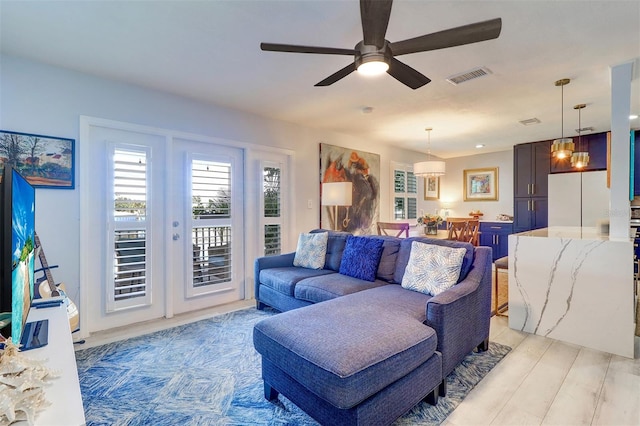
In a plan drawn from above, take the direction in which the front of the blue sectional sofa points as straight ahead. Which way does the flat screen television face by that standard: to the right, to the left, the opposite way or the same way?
the opposite way

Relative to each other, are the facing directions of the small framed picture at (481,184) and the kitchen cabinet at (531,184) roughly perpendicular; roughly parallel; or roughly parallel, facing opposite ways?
roughly parallel

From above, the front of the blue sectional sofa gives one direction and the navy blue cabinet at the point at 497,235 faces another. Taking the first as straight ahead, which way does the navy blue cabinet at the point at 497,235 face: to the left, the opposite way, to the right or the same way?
the same way

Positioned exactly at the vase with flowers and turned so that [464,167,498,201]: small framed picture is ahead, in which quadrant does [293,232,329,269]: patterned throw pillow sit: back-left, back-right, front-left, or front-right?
back-left

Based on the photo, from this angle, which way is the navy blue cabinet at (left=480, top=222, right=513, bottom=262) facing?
toward the camera

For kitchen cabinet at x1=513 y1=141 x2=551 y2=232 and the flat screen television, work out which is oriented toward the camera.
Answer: the kitchen cabinet

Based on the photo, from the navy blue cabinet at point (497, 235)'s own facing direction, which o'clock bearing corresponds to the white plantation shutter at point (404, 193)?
The white plantation shutter is roughly at 2 o'clock from the navy blue cabinet.

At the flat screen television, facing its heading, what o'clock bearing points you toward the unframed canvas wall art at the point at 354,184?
The unframed canvas wall art is roughly at 11 o'clock from the flat screen television.

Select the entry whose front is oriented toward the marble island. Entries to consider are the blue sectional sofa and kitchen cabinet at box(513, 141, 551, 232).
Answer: the kitchen cabinet

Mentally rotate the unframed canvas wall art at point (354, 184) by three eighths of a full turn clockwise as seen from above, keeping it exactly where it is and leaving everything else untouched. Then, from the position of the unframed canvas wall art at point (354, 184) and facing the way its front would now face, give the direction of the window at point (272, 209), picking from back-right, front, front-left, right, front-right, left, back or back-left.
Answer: front-left

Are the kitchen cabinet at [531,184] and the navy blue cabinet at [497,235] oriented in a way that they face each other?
no

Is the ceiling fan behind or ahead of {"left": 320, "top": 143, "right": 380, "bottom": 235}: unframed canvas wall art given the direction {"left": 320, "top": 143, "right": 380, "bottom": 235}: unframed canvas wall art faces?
ahead

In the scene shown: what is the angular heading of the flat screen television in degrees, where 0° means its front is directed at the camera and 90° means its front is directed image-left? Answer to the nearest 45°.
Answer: approximately 270°

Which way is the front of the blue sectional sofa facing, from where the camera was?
facing the viewer and to the left of the viewer

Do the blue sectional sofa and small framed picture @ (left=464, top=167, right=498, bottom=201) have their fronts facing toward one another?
no

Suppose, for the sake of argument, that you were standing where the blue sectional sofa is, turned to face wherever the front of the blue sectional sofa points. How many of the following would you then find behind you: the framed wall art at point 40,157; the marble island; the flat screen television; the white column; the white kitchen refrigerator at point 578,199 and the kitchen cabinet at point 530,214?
4

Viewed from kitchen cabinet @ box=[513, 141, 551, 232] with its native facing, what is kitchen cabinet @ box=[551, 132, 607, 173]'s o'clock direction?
kitchen cabinet @ box=[551, 132, 607, 173] is roughly at 9 o'clock from kitchen cabinet @ box=[513, 141, 551, 232].

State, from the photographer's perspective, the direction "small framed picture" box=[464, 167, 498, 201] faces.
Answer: facing the viewer

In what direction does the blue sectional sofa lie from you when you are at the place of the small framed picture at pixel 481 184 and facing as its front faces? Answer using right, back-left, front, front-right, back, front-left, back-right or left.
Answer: front
